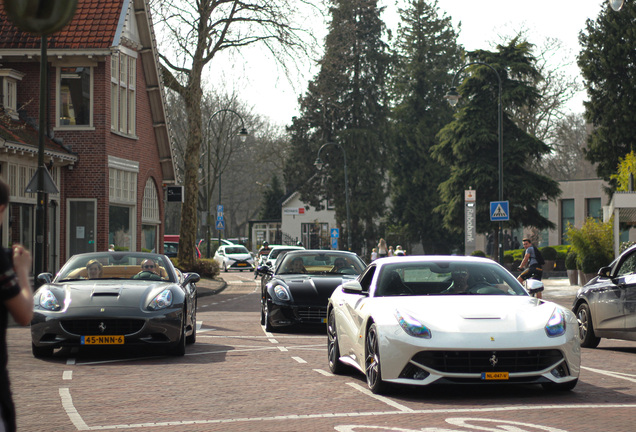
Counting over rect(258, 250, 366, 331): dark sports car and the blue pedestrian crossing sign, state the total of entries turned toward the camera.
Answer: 2

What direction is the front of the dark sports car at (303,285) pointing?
toward the camera

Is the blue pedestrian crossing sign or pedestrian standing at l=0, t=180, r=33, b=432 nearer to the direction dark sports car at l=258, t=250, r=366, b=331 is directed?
the pedestrian standing

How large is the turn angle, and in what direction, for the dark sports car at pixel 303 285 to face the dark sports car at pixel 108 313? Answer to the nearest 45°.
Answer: approximately 45° to its right

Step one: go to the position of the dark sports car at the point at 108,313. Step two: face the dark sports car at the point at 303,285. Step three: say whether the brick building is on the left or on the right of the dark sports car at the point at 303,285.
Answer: left

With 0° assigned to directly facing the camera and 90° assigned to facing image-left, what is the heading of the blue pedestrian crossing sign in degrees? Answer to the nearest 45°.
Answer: approximately 0°

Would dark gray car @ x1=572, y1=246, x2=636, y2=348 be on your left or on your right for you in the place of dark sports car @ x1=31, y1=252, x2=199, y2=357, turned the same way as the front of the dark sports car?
on your left

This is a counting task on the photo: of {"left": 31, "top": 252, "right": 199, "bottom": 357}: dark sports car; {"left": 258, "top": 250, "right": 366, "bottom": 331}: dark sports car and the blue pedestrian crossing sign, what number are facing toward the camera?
3

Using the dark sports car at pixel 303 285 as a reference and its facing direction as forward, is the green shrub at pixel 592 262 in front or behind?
behind

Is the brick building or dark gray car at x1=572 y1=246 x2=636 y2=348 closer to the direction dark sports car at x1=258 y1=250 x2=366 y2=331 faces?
the dark gray car

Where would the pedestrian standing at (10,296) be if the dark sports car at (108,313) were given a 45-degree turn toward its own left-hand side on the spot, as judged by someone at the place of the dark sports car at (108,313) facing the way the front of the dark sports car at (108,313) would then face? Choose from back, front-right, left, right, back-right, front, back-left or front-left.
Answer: front-right

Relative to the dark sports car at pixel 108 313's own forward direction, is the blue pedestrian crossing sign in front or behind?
behind

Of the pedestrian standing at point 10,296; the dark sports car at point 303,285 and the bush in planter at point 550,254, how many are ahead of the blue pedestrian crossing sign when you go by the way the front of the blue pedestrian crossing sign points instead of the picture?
2

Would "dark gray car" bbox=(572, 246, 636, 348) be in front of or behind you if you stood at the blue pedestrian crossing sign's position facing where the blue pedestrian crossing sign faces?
in front
